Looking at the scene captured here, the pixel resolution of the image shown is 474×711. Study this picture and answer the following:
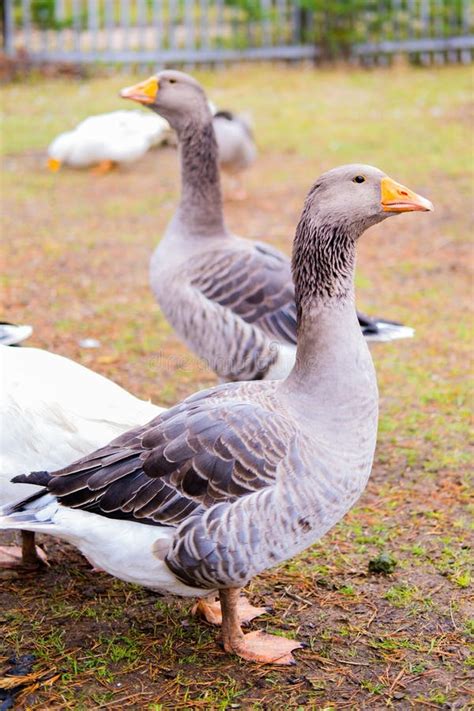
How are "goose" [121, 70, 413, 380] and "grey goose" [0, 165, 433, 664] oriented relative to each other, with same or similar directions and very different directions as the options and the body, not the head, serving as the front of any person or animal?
very different directions

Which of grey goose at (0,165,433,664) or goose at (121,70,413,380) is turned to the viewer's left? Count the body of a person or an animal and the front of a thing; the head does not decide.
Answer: the goose

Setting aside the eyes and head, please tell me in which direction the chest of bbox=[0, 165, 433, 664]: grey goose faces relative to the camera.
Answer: to the viewer's right

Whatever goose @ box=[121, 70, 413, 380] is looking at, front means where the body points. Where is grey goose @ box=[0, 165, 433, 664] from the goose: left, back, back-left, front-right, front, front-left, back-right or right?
left

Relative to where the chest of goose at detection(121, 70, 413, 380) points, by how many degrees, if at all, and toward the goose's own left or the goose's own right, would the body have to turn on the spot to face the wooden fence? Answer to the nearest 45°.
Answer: approximately 90° to the goose's own right

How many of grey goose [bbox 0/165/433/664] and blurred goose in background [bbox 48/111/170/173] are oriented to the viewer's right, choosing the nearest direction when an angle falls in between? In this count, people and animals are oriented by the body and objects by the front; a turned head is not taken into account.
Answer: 1

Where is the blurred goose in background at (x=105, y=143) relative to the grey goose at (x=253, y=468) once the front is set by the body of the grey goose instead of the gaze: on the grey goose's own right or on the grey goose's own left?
on the grey goose's own left

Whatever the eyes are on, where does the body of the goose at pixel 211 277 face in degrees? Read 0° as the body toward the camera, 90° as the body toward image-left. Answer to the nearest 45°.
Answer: approximately 90°

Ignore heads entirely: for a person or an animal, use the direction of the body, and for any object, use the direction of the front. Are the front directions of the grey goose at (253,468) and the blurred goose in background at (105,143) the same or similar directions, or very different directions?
very different directions

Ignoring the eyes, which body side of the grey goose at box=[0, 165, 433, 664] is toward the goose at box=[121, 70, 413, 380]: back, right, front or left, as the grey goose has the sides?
left

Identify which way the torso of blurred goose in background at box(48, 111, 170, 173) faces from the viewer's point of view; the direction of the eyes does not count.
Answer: to the viewer's left

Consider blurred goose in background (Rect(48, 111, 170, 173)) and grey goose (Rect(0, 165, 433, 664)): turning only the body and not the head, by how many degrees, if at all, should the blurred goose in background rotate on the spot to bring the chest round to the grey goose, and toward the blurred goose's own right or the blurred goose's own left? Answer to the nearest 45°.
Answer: approximately 90° to the blurred goose's own left
